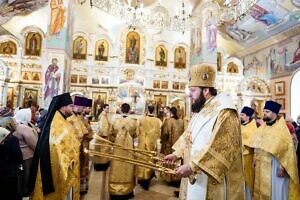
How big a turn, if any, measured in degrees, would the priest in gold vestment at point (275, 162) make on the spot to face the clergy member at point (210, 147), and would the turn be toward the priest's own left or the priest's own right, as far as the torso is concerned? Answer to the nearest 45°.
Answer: approximately 45° to the priest's own left

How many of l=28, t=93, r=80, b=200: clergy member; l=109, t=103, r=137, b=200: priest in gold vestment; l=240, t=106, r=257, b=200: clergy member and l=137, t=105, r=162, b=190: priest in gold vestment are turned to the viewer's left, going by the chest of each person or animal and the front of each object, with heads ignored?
1

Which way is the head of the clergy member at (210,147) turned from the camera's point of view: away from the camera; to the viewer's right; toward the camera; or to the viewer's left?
to the viewer's left

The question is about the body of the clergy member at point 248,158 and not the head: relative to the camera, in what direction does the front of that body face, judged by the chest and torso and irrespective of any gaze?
to the viewer's left

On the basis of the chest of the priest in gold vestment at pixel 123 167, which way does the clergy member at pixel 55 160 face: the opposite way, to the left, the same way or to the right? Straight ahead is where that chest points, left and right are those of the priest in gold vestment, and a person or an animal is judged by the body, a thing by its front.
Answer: to the right

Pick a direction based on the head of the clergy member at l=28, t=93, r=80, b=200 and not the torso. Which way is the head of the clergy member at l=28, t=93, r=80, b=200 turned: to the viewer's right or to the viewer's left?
to the viewer's right

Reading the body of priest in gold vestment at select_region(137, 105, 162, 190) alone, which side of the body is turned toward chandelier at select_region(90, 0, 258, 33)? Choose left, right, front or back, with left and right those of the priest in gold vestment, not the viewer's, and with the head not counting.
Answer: front

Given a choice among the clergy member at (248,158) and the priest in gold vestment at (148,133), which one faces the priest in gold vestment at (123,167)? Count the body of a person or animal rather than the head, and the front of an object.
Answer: the clergy member

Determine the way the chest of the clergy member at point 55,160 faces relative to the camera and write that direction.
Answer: to the viewer's right

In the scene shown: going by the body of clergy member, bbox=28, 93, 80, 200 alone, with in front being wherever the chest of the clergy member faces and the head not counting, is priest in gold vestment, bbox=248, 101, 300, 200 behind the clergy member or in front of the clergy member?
in front
